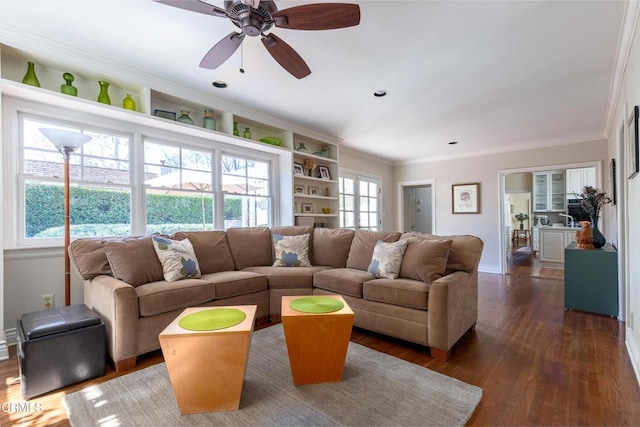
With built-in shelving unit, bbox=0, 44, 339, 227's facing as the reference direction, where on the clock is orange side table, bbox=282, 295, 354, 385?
The orange side table is roughly at 1 o'clock from the built-in shelving unit.

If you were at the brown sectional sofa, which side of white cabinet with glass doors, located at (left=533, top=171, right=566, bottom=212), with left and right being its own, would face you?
front

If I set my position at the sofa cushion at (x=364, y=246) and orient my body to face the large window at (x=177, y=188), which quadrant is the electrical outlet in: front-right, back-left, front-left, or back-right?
front-left

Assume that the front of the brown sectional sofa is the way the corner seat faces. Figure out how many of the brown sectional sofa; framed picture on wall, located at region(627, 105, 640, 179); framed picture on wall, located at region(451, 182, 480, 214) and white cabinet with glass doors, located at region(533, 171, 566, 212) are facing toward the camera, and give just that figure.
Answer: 3

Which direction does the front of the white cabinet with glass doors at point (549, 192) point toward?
toward the camera

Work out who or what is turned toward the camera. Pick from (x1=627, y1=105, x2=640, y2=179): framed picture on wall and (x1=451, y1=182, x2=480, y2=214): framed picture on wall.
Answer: (x1=451, y1=182, x2=480, y2=214): framed picture on wall

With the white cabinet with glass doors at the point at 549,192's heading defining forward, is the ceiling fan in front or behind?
in front

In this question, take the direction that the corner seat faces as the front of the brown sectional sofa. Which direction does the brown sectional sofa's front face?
toward the camera

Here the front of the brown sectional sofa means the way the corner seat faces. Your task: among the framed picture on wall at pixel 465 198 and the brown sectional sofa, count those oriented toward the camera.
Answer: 2

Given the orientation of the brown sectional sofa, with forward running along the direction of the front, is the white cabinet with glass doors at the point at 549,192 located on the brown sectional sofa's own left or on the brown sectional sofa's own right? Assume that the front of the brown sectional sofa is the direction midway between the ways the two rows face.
on the brown sectional sofa's own left

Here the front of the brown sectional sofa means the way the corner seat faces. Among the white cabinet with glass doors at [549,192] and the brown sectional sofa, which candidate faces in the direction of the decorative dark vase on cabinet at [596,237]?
the white cabinet with glass doors

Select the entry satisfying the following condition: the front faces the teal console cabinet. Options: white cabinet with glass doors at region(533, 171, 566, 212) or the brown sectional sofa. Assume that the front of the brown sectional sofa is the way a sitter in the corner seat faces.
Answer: the white cabinet with glass doors

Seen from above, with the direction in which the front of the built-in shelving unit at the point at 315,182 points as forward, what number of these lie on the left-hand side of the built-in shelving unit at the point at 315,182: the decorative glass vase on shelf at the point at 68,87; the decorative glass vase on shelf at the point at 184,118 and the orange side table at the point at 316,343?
0

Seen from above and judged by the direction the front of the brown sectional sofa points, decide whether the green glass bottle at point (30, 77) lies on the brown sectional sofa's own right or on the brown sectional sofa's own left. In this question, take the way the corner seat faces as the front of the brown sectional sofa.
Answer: on the brown sectional sofa's own right

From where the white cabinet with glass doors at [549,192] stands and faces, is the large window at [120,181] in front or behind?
in front

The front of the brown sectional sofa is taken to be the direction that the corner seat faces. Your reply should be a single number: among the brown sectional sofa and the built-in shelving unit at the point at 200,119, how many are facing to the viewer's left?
0
